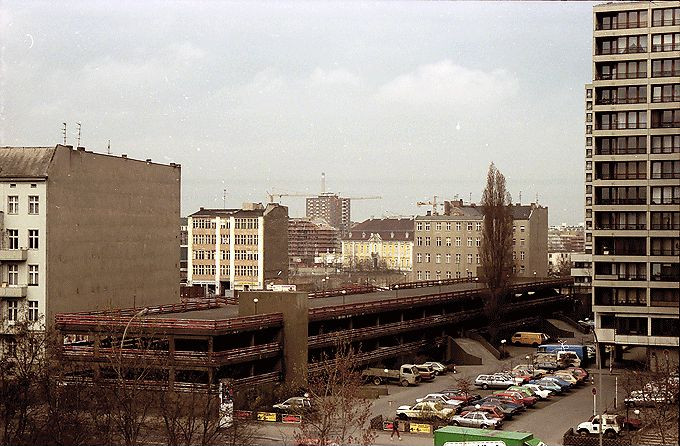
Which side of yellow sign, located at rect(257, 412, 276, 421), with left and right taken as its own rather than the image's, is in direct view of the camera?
front

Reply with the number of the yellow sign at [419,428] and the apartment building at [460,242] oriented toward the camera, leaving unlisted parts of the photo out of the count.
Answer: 2

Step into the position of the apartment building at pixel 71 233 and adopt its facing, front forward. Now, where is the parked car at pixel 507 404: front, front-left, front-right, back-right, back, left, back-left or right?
left

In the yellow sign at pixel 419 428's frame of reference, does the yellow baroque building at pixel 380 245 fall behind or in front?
behind

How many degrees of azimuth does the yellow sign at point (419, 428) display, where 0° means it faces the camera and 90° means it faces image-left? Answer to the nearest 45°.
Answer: approximately 0°

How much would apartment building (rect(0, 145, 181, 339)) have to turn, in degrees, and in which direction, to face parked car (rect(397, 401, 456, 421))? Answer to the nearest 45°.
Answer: approximately 90° to its left

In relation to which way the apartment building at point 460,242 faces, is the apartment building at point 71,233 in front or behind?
in front

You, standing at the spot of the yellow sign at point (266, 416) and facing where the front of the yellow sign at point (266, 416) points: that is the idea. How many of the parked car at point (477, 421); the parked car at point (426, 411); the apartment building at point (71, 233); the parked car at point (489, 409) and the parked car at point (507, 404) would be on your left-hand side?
4

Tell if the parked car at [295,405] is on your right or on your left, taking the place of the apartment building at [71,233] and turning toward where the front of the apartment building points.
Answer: on your left

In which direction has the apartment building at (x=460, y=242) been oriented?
toward the camera

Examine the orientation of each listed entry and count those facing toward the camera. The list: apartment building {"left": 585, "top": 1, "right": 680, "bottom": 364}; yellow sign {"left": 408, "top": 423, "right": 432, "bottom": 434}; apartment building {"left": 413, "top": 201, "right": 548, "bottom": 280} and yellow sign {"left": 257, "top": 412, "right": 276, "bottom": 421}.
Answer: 4

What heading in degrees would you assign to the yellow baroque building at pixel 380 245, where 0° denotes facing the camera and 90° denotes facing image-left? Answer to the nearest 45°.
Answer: approximately 0°

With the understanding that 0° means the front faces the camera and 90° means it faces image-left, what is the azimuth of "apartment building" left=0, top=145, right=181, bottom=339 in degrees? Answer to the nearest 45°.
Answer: approximately 45°

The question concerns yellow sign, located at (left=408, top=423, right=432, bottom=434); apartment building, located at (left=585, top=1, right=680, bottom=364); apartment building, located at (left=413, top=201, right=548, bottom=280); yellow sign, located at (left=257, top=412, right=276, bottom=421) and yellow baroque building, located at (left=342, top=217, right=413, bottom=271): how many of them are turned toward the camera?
5

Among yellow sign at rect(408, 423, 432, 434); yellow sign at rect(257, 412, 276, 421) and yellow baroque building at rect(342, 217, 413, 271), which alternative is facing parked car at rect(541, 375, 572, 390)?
the yellow baroque building

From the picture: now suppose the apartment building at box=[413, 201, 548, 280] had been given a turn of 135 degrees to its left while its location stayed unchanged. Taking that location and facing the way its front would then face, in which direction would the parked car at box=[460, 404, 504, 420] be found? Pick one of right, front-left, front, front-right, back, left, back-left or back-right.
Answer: back-right
